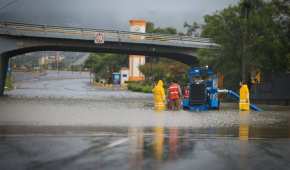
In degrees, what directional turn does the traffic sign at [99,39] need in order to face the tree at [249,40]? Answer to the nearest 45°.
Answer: approximately 45° to its left

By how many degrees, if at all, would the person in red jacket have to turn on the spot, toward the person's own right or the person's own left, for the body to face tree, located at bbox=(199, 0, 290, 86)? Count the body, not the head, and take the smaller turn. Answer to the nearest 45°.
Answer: approximately 45° to the person's own right

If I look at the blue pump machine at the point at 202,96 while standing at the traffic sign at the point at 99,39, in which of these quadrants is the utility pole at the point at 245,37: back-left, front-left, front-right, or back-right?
front-left

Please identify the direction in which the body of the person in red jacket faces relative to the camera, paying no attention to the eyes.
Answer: away from the camera

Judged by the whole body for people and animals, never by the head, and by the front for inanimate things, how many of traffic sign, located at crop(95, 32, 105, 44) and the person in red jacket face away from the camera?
1

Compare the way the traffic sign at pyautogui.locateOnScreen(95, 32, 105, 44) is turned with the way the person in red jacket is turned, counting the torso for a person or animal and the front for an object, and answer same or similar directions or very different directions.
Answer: very different directions

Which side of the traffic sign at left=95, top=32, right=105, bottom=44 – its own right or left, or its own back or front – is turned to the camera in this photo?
front
